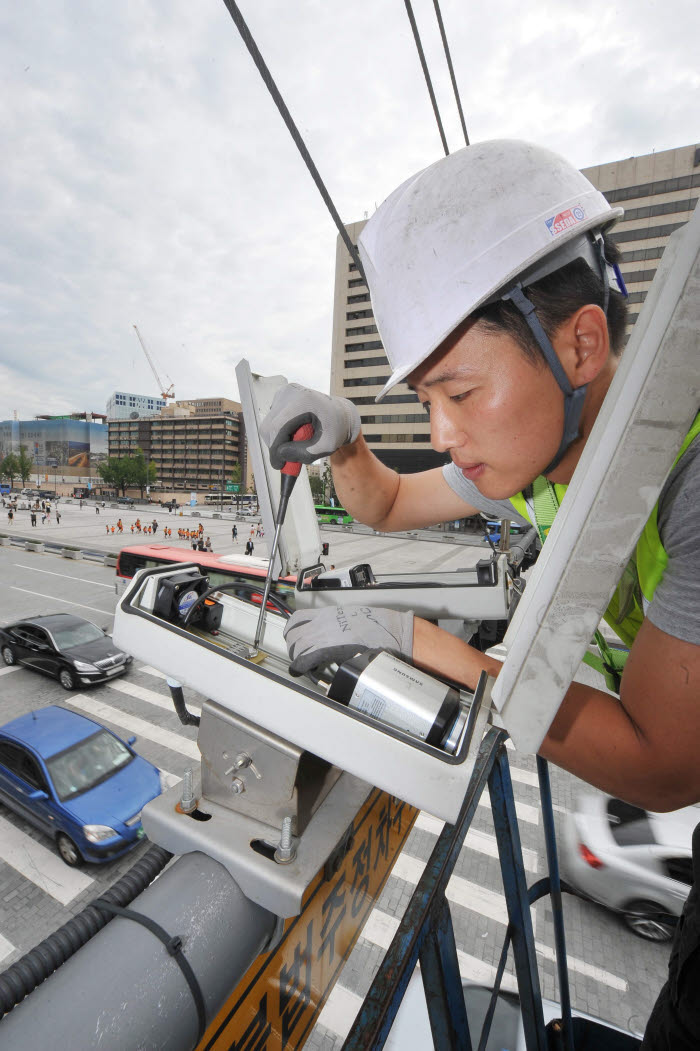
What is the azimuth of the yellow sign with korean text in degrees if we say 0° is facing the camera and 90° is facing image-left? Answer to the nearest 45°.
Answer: approximately 315°

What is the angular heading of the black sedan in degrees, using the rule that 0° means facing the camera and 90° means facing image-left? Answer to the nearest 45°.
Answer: approximately 315°

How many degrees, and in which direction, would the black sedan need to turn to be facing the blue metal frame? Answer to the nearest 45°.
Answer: approximately 45° to its right

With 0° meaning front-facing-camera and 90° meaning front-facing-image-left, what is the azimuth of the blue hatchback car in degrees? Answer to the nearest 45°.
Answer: approximately 315°

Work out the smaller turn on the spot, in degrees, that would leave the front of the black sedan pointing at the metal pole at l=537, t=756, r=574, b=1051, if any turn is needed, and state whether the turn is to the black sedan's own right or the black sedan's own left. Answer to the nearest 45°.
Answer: approximately 45° to the black sedan's own right

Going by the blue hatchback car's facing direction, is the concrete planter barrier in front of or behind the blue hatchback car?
behind

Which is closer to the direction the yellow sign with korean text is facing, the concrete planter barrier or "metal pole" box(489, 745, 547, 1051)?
the metal pole
